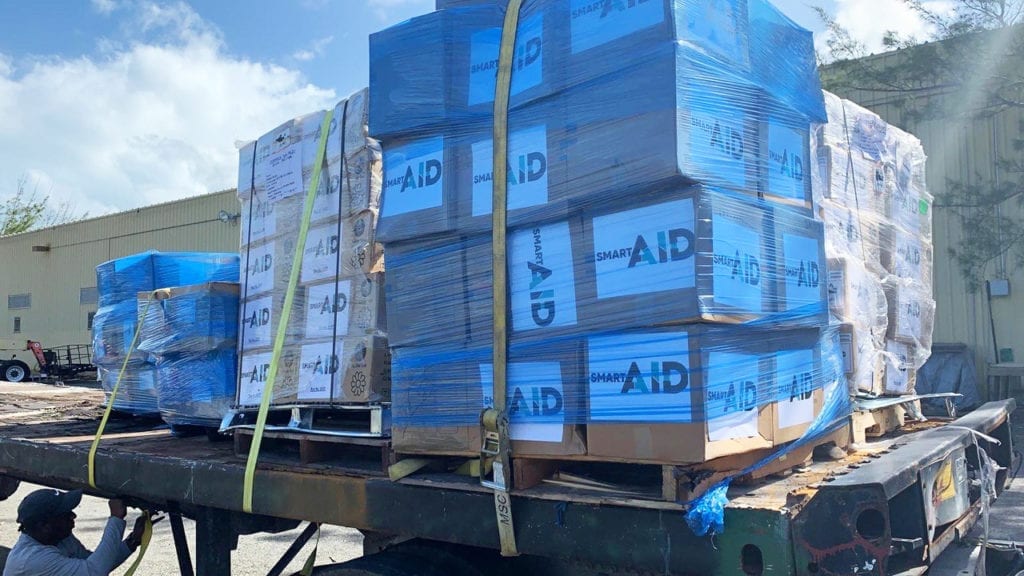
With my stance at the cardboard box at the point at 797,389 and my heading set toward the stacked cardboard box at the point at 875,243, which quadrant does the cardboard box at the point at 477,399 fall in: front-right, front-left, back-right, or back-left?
back-left

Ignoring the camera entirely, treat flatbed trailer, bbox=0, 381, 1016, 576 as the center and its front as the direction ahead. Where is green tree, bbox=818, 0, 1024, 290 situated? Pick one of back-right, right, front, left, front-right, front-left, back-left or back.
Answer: right

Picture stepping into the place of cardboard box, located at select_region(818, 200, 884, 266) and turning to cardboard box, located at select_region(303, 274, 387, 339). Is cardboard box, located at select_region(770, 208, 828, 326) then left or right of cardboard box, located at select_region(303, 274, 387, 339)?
left

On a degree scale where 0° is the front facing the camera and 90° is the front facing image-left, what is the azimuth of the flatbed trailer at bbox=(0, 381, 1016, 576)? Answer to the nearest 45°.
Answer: approximately 135°

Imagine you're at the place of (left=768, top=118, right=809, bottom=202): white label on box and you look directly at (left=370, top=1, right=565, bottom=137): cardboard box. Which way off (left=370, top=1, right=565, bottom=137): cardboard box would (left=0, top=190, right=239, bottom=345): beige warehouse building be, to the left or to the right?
right
